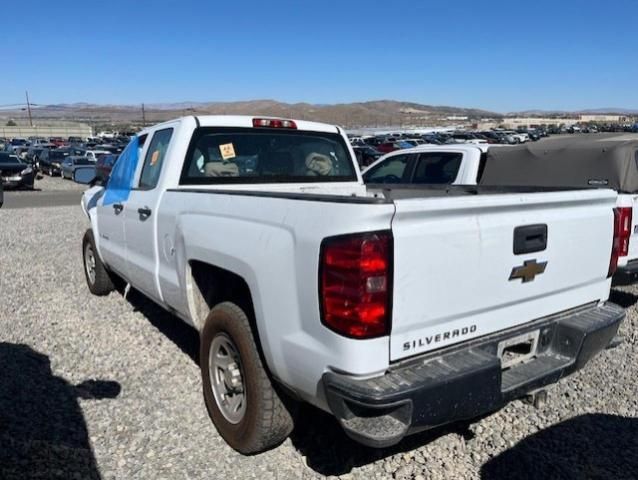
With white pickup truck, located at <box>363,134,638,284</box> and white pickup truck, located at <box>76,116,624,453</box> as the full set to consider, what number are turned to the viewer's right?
0

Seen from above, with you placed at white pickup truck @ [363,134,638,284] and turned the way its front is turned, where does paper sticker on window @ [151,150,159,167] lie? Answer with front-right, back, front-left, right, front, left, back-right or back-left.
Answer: left

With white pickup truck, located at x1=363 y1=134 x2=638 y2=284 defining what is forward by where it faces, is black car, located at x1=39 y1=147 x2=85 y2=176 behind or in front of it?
in front

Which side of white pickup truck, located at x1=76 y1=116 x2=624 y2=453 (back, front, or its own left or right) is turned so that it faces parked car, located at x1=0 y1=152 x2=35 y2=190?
front

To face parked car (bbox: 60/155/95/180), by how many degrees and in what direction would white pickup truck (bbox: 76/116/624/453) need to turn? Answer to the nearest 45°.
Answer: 0° — it already faces it

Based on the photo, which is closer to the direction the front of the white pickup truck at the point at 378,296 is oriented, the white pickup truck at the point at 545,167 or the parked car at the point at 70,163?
the parked car

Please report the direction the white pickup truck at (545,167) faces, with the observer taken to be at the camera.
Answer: facing away from the viewer and to the left of the viewer

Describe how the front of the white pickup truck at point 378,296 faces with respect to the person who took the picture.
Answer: facing away from the viewer and to the left of the viewer

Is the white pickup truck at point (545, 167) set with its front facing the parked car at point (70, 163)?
yes
